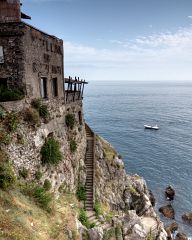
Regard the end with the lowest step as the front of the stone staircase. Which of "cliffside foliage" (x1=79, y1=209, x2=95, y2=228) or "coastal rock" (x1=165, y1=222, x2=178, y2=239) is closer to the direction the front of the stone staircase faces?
the cliffside foliage

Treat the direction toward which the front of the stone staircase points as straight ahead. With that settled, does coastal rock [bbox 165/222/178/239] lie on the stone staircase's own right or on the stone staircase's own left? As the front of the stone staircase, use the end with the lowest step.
on the stone staircase's own left

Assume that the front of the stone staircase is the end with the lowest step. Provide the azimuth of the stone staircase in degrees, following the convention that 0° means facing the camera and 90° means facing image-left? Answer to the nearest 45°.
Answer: approximately 0°

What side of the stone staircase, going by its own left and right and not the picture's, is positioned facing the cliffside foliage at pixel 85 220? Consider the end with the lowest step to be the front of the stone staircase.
front

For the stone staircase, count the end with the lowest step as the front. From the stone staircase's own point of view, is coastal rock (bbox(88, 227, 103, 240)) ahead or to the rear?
ahead

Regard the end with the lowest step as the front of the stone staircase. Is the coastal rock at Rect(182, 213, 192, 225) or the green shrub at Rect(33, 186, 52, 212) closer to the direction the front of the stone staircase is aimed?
the green shrub
